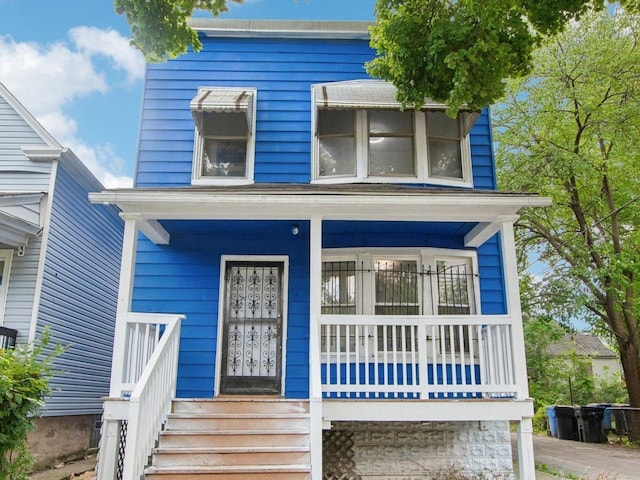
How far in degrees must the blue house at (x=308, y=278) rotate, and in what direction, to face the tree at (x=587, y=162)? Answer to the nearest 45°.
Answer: approximately 135° to its left

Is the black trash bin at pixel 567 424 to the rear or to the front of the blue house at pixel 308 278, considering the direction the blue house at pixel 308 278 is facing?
to the rear

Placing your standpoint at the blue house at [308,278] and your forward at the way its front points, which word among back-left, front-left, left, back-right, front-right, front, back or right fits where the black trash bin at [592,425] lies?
back-left

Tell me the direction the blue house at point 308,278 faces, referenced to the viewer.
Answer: facing the viewer

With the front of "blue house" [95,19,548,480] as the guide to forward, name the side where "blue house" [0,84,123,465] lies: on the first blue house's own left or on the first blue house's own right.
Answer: on the first blue house's own right

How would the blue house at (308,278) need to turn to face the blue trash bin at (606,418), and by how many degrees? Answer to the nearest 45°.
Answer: approximately 135° to its left

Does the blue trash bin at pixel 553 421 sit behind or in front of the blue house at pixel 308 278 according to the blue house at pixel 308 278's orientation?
behind
